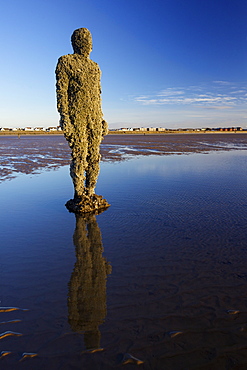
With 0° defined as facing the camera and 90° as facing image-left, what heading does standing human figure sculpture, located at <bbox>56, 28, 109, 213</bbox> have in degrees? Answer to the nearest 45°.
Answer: approximately 315°
